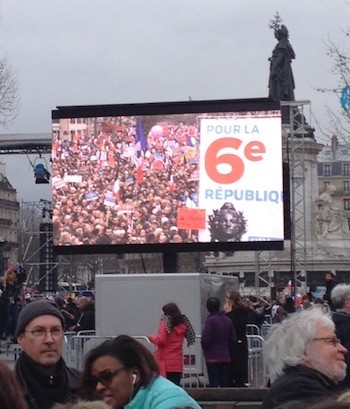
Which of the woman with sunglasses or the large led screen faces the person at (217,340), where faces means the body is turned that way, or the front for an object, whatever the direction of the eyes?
the large led screen

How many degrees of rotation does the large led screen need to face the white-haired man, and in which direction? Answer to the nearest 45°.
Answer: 0° — it already faces them

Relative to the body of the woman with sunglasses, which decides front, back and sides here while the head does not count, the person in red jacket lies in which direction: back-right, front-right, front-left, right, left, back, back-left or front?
back-right

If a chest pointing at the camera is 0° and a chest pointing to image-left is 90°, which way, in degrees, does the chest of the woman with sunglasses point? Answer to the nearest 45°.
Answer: approximately 45°

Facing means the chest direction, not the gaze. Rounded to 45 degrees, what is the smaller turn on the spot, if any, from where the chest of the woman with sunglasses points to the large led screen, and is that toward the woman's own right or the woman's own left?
approximately 135° to the woman's own right

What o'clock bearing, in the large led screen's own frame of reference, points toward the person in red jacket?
The person in red jacket is roughly at 12 o'clock from the large led screen.

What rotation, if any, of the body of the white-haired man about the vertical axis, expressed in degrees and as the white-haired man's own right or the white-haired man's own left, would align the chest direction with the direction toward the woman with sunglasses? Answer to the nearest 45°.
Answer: approximately 135° to the white-haired man's own right
